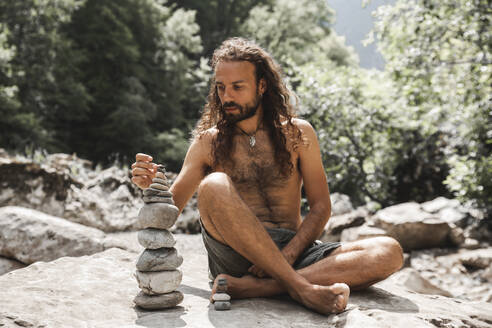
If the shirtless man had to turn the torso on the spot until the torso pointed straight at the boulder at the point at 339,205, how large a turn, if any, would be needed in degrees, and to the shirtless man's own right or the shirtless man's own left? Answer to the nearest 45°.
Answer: approximately 180°

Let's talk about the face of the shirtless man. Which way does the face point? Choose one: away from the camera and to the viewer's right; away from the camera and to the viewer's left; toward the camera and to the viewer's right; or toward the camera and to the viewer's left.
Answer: toward the camera and to the viewer's left

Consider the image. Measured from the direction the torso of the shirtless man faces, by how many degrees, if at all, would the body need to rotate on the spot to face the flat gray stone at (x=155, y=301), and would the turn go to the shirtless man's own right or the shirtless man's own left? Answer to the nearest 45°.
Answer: approximately 45° to the shirtless man's own right

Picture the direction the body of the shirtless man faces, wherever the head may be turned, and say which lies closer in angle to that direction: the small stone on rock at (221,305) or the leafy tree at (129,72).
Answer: the small stone on rock

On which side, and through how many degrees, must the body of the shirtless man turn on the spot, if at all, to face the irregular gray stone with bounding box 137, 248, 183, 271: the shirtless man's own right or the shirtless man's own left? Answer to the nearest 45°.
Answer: approximately 45° to the shirtless man's own right

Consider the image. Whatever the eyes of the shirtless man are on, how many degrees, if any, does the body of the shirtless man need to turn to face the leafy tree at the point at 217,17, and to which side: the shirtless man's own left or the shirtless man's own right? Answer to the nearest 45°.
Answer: approximately 180°

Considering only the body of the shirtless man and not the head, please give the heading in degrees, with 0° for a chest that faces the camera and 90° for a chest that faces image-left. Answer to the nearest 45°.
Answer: approximately 0°
